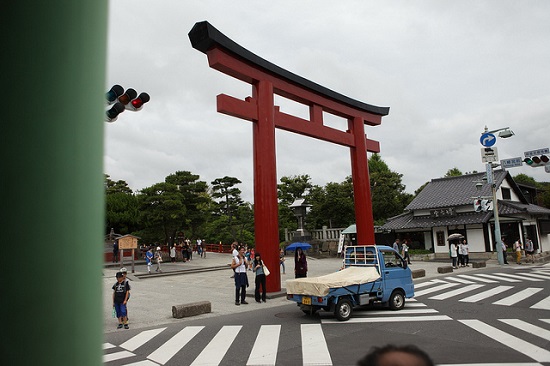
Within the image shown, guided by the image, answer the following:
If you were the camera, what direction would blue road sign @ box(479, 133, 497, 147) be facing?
facing the viewer

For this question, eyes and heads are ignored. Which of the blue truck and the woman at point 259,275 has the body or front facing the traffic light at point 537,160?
the blue truck

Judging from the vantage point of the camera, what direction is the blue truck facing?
facing away from the viewer and to the right of the viewer

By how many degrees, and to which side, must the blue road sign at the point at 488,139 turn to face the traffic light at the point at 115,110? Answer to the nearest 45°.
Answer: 0° — it already faces it

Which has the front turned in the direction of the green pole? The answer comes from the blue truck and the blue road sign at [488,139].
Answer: the blue road sign

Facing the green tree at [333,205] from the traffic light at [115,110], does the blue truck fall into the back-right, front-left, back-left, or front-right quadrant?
front-right

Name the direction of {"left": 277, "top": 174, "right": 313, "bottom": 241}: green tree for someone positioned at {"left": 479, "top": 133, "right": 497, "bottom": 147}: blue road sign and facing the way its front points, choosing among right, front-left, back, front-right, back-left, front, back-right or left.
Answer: back-right

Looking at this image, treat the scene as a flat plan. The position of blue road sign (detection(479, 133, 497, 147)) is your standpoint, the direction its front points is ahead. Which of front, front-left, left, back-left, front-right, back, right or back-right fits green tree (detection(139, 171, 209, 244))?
right

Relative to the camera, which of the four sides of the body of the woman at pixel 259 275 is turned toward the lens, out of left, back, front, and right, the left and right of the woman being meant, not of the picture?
front

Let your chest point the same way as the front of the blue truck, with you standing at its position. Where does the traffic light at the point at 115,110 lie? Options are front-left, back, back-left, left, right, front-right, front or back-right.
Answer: back

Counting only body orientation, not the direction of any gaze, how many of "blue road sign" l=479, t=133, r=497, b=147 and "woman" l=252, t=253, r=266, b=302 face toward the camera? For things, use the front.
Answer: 2

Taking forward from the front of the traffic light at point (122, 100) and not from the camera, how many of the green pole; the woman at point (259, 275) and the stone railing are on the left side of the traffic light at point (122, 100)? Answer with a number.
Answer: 2

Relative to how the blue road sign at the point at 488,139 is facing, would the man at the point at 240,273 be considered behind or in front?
in front

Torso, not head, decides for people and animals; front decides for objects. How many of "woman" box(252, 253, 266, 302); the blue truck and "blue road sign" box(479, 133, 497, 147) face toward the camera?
2

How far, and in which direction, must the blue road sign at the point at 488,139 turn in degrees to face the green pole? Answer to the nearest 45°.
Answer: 0° — it already faces it
